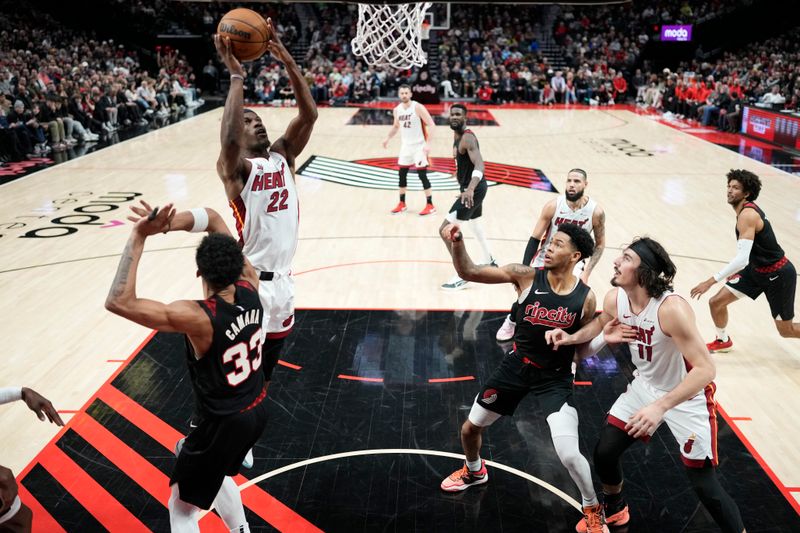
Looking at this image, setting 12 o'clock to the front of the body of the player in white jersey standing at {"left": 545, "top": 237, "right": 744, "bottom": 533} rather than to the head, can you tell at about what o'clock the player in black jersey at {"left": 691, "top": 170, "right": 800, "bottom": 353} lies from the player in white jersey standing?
The player in black jersey is roughly at 5 o'clock from the player in white jersey standing.

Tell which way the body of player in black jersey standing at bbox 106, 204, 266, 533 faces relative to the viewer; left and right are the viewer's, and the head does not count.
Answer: facing away from the viewer and to the left of the viewer

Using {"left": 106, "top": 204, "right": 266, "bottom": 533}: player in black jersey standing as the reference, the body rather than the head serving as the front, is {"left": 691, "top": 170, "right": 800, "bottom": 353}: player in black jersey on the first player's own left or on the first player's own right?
on the first player's own right

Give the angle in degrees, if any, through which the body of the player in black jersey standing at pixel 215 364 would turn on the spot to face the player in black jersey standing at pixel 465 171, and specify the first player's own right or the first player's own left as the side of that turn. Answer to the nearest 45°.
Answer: approximately 90° to the first player's own right

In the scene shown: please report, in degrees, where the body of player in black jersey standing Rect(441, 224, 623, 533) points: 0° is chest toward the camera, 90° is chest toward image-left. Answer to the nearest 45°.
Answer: approximately 45°

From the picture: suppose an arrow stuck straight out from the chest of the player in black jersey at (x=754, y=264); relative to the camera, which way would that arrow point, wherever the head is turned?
to the viewer's left

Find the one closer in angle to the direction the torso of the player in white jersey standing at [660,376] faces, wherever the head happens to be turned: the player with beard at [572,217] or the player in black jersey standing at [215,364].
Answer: the player in black jersey standing

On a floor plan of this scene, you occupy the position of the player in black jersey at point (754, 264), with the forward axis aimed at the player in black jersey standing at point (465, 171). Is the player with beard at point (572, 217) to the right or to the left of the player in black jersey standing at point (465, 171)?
left

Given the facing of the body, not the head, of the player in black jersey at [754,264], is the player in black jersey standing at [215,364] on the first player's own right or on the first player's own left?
on the first player's own left
